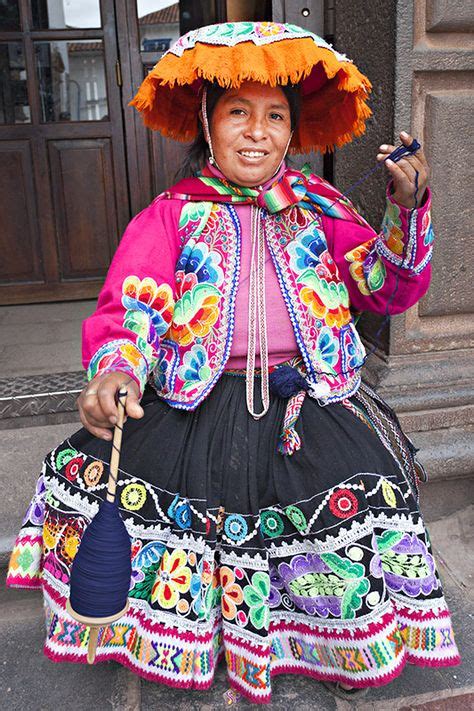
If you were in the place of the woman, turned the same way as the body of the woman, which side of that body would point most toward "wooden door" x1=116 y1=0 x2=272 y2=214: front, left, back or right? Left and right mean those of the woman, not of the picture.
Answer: back

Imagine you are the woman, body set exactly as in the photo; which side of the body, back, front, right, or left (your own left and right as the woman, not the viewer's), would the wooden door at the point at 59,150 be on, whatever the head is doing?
back

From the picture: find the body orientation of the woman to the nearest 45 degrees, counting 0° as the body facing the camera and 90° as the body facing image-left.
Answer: approximately 0°
